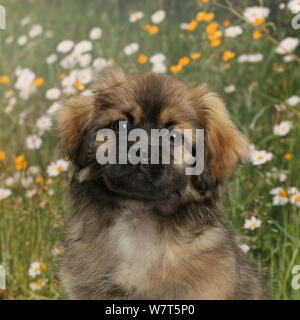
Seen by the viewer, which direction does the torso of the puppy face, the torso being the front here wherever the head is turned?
toward the camera

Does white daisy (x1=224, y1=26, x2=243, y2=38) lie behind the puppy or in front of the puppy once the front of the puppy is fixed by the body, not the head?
behind

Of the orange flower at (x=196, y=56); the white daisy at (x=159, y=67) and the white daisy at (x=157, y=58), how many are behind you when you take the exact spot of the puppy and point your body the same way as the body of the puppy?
3

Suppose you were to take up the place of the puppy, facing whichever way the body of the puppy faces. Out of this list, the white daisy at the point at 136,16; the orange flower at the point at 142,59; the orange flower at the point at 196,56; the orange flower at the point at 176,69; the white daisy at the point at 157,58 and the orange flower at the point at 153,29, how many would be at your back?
6

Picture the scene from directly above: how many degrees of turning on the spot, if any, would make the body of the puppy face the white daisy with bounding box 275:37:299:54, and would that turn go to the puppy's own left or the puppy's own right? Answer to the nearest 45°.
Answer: approximately 135° to the puppy's own left

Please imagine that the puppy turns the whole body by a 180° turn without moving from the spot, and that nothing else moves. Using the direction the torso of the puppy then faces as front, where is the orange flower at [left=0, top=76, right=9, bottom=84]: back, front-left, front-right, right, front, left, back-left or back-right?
front-left

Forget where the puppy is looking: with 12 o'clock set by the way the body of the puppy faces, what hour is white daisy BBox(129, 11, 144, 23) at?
The white daisy is roughly at 6 o'clock from the puppy.

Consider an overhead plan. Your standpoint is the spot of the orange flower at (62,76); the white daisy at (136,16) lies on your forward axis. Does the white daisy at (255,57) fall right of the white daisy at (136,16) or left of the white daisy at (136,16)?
right

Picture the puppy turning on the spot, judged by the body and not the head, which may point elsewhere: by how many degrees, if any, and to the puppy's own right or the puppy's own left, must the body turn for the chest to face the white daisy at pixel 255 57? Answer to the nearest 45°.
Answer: approximately 135° to the puppy's own left

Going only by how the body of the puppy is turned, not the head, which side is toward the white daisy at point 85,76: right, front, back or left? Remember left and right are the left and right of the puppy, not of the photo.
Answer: back

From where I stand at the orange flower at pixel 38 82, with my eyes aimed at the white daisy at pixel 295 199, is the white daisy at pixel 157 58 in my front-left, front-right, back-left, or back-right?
front-left

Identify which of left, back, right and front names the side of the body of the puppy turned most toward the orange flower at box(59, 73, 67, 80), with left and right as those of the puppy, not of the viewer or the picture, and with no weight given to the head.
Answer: back

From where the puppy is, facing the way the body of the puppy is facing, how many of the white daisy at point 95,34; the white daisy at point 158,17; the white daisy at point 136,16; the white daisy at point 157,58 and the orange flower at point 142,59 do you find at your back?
5

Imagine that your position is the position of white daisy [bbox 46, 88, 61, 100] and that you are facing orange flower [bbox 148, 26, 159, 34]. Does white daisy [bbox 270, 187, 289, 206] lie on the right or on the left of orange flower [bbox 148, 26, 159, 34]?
right
